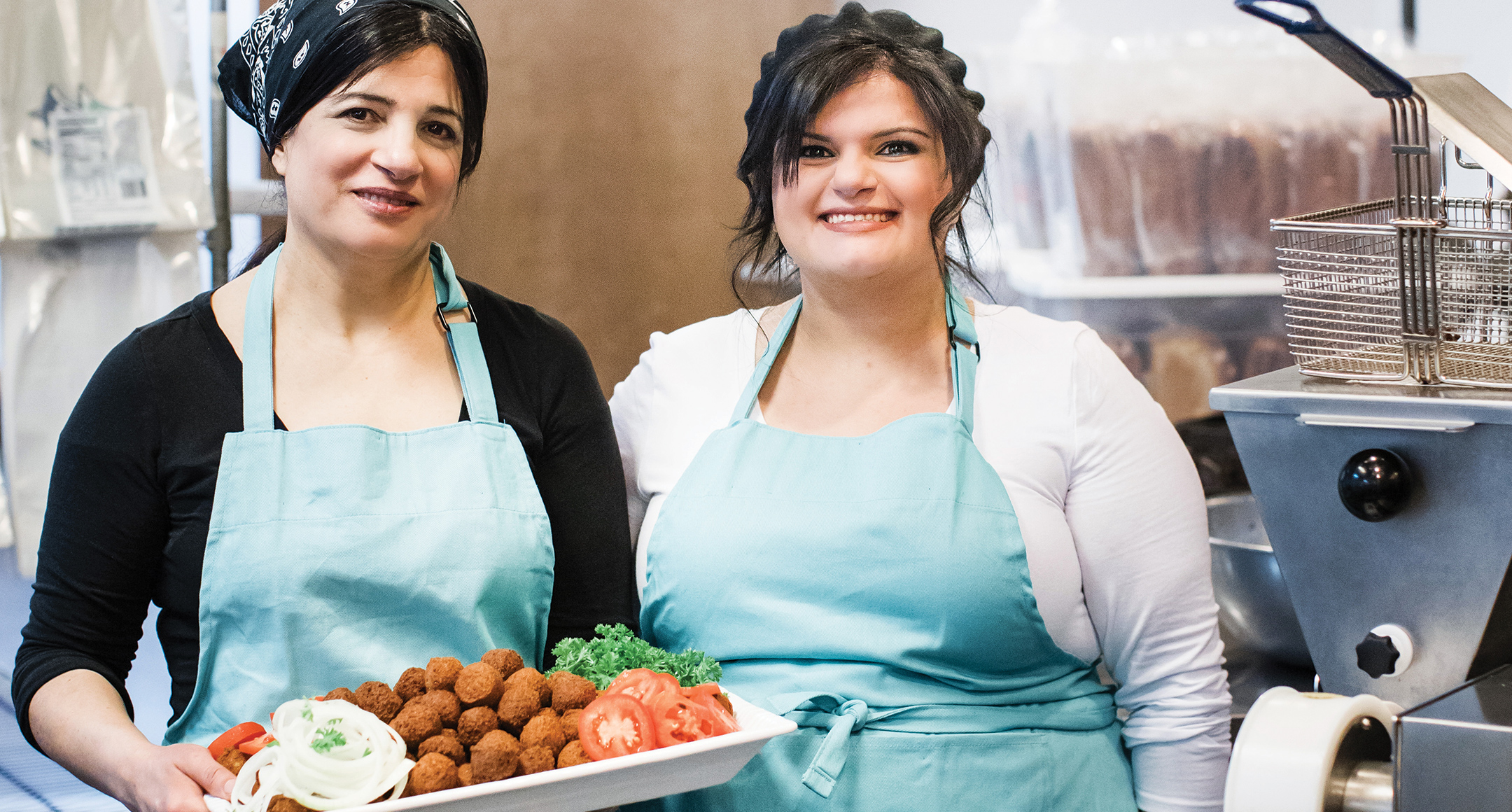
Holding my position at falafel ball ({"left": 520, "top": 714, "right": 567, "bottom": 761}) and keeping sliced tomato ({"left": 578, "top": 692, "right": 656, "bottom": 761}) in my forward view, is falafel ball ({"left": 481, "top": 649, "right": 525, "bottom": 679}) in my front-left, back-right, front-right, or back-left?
back-left

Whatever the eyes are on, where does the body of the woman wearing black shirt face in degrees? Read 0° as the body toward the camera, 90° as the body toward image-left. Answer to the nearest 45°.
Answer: approximately 0°
